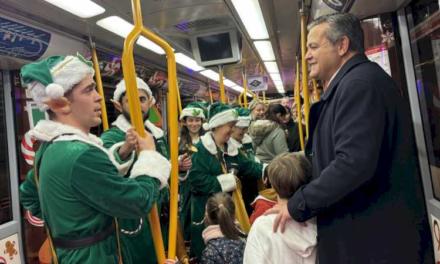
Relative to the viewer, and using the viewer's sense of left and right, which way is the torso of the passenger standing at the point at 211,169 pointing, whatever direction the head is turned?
facing the viewer and to the right of the viewer

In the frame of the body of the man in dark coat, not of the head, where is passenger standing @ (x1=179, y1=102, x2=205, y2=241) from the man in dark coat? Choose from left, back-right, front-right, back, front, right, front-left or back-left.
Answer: front-right

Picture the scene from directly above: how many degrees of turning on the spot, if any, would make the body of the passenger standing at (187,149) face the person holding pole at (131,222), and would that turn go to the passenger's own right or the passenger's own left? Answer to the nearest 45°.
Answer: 0° — they already face them

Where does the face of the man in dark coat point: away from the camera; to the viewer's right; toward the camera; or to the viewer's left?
to the viewer's left

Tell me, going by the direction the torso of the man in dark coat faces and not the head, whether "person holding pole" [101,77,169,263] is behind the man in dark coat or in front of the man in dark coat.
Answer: in front

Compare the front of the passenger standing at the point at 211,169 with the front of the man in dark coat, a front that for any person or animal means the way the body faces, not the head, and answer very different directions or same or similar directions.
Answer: very different directions

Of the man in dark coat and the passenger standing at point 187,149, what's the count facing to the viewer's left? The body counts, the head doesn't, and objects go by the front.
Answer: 1

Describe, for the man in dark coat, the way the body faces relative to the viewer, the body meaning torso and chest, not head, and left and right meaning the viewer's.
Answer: facing to the left of the viewer
